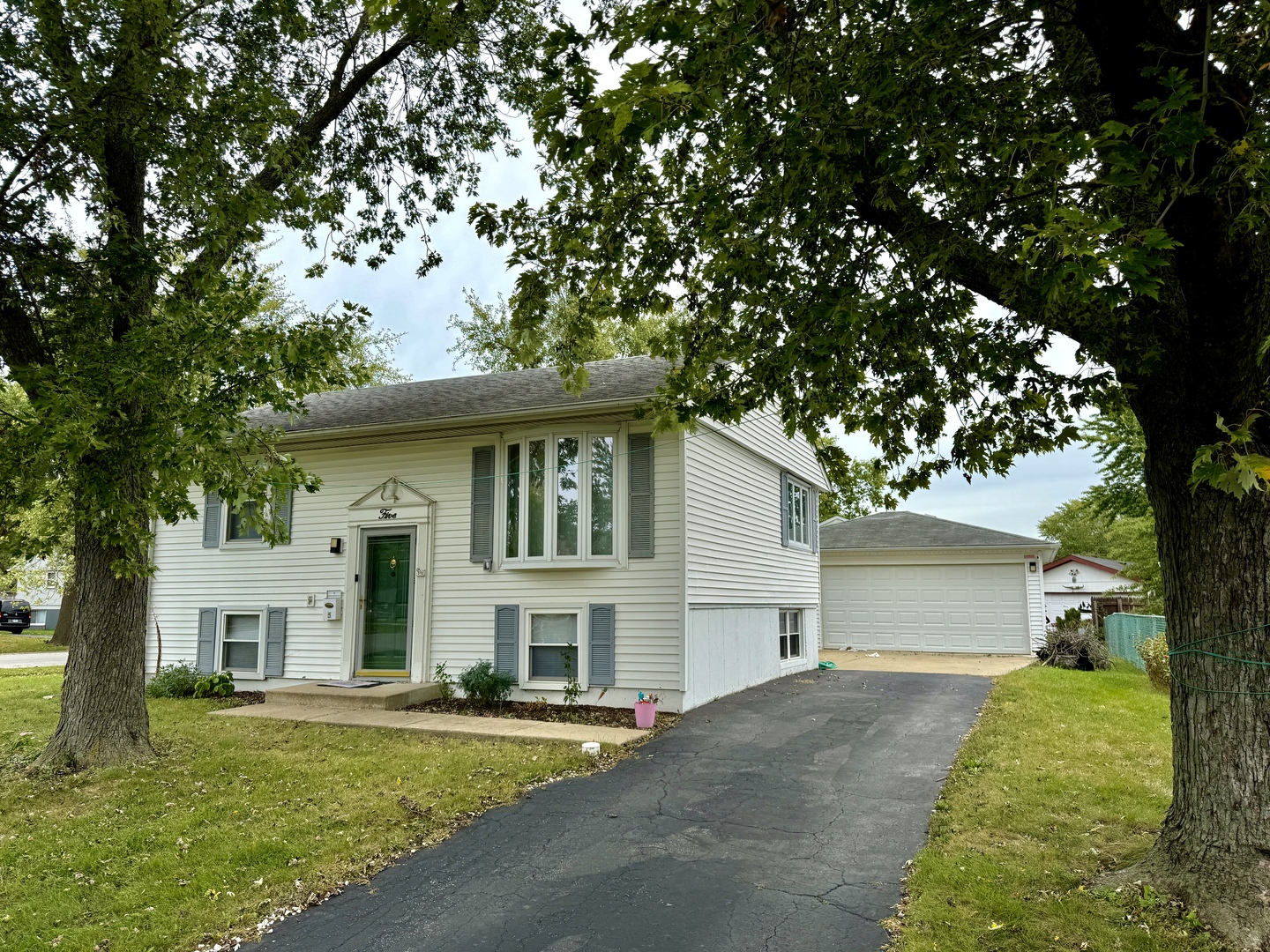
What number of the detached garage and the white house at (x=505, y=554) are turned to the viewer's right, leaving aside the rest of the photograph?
0

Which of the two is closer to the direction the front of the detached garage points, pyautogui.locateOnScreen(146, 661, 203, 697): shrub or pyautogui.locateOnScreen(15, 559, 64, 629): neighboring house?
the shrub

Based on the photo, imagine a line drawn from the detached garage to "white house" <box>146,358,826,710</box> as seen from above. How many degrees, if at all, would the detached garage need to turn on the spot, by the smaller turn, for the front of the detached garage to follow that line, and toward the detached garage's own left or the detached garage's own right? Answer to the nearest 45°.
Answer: approximately 45° to the detached garage's own right

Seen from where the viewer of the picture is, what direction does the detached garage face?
facing the viewer

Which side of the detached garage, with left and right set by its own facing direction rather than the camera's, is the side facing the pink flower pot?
front

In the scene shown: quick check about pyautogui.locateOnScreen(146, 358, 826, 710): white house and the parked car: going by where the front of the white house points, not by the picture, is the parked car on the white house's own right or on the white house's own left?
on the white house's own right

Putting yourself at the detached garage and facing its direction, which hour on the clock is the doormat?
The doormat is roughly at 1 o'clock from the detached garage.

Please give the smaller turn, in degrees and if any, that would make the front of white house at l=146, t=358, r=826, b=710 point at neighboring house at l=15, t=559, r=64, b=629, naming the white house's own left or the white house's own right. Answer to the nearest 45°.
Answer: approximately 90° to the white house's own right

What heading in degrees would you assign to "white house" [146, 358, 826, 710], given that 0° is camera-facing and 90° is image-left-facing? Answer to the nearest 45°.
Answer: approximately 45°

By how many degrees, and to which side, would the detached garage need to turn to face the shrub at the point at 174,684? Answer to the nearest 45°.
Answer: approximately 45° to its right
